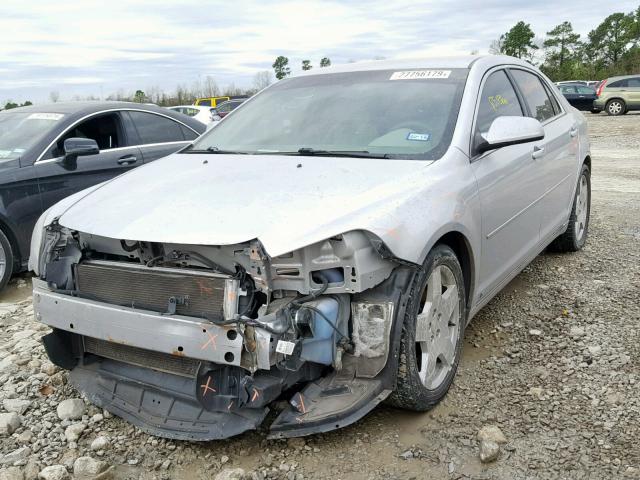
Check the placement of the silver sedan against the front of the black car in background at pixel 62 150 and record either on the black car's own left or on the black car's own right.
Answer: on the black car's own left

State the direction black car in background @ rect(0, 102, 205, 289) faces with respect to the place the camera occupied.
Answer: facing the viewer and to the left of the viewer

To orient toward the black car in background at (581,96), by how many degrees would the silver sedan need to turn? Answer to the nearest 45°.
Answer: approximately 180°

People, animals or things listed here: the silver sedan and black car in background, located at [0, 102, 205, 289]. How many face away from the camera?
0

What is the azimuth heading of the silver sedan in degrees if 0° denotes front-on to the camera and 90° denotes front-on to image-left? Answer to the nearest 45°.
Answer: approximately 45°

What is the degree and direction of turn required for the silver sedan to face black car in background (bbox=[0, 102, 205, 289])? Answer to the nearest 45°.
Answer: approximately 90° to its right
